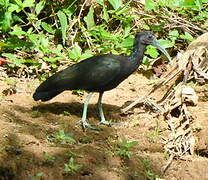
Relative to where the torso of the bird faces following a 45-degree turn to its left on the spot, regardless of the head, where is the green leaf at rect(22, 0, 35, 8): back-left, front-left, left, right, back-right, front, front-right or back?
left

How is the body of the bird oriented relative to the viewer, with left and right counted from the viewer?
facing to the right of the viewer

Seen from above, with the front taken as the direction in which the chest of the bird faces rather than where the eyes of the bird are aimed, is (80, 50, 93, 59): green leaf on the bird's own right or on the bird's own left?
on the bird's own left

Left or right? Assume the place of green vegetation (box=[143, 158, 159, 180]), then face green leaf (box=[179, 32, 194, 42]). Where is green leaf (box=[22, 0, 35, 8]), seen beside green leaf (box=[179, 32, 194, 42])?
left

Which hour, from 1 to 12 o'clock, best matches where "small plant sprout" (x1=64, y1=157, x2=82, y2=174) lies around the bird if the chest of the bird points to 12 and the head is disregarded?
The small plant sprout is roughly at 3 o'clock from the bird.

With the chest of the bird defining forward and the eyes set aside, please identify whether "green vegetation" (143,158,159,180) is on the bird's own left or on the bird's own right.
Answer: on the bird's own right

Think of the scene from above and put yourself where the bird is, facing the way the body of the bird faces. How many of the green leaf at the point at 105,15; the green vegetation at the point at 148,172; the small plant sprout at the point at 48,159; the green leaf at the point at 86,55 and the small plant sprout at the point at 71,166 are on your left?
2

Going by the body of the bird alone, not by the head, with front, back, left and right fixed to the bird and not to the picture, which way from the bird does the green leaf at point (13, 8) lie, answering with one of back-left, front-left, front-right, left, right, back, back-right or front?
back-left

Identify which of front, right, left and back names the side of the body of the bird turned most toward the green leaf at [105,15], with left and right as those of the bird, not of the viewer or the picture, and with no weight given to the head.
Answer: left

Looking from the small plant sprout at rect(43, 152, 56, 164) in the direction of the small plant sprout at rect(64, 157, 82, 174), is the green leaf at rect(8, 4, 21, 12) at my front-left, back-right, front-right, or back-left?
back-left
